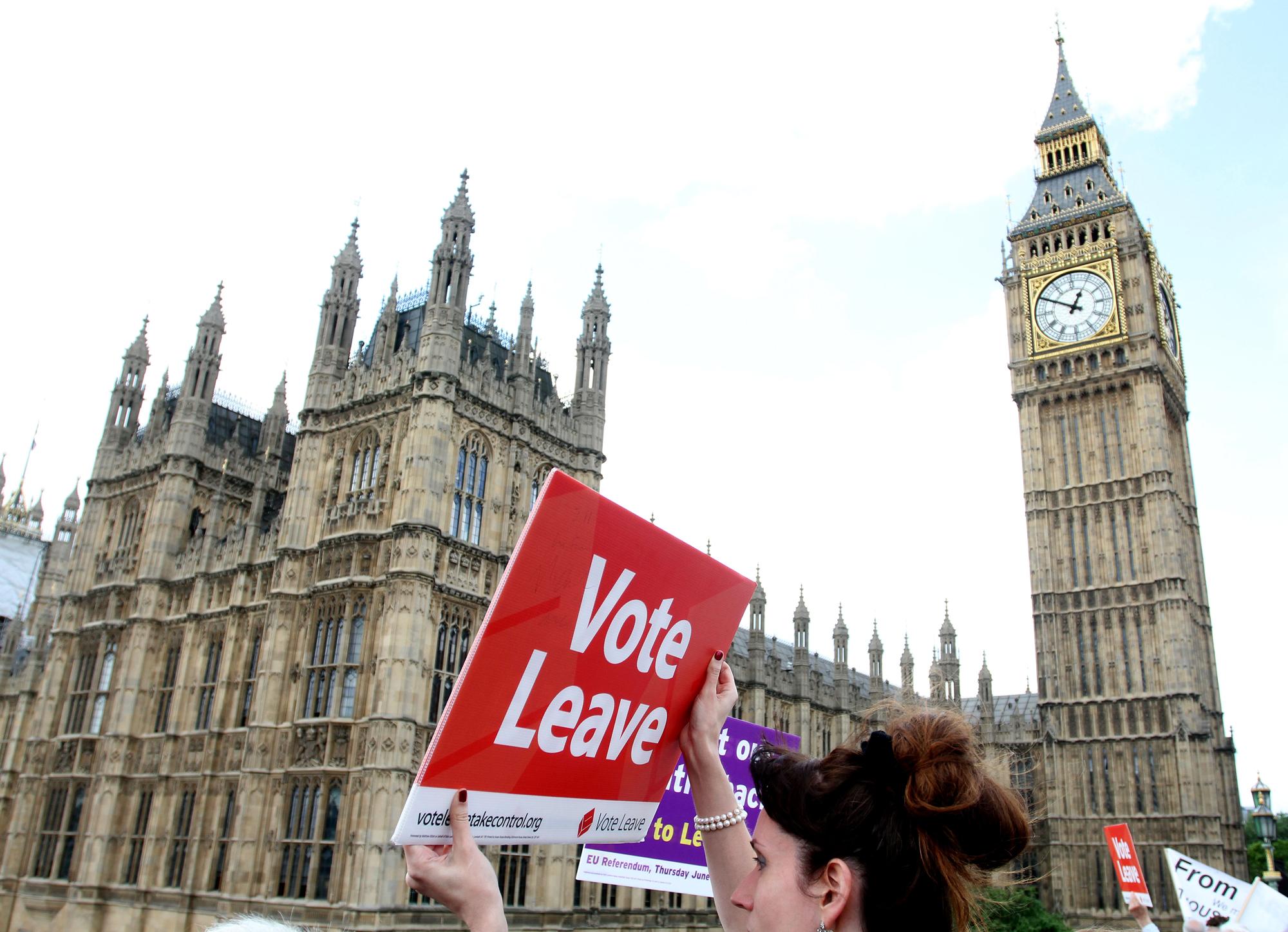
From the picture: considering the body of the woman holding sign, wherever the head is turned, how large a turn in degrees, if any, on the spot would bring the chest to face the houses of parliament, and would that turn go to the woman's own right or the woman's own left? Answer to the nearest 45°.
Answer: approximately 45° to the woman's own right

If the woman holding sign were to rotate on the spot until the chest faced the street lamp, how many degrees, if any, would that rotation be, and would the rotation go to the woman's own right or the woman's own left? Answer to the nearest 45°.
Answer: approximately 135° to the woman's own right

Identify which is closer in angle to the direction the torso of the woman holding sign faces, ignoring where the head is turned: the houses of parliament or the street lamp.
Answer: the houses of parliament

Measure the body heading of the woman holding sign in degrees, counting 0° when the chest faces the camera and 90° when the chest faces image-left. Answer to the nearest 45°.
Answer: approximately 90°
